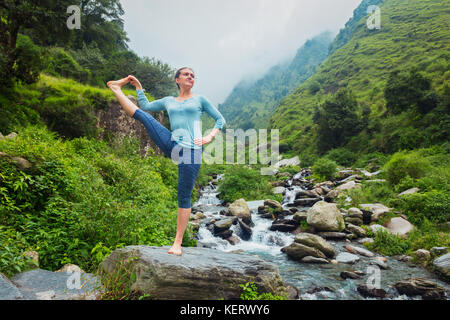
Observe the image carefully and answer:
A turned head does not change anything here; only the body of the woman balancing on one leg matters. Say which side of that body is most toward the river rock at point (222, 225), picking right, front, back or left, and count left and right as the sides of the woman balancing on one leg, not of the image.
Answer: back

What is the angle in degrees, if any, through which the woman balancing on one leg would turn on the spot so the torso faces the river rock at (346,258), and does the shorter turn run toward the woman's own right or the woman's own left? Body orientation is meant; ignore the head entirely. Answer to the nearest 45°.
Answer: approximately 135° to the woman's own left

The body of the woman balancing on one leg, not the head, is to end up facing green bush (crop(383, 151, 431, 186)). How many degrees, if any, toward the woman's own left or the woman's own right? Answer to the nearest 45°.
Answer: approximately 135° to the woman's own left

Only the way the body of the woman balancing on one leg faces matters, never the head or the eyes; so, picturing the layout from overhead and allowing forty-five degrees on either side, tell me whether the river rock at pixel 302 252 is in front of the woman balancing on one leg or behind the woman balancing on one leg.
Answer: behind

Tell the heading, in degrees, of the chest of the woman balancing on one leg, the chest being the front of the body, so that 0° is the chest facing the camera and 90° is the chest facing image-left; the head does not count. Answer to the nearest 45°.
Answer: approximately 0°

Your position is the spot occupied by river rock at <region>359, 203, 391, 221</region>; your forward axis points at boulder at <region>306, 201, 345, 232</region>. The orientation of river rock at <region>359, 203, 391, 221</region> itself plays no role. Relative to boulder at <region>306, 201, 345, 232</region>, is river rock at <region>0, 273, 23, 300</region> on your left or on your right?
left

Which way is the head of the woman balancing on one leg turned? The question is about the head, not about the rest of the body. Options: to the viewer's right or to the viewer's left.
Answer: to the viewer's right

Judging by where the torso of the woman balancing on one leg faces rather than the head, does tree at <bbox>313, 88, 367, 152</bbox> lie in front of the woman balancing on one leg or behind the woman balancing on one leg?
behind
